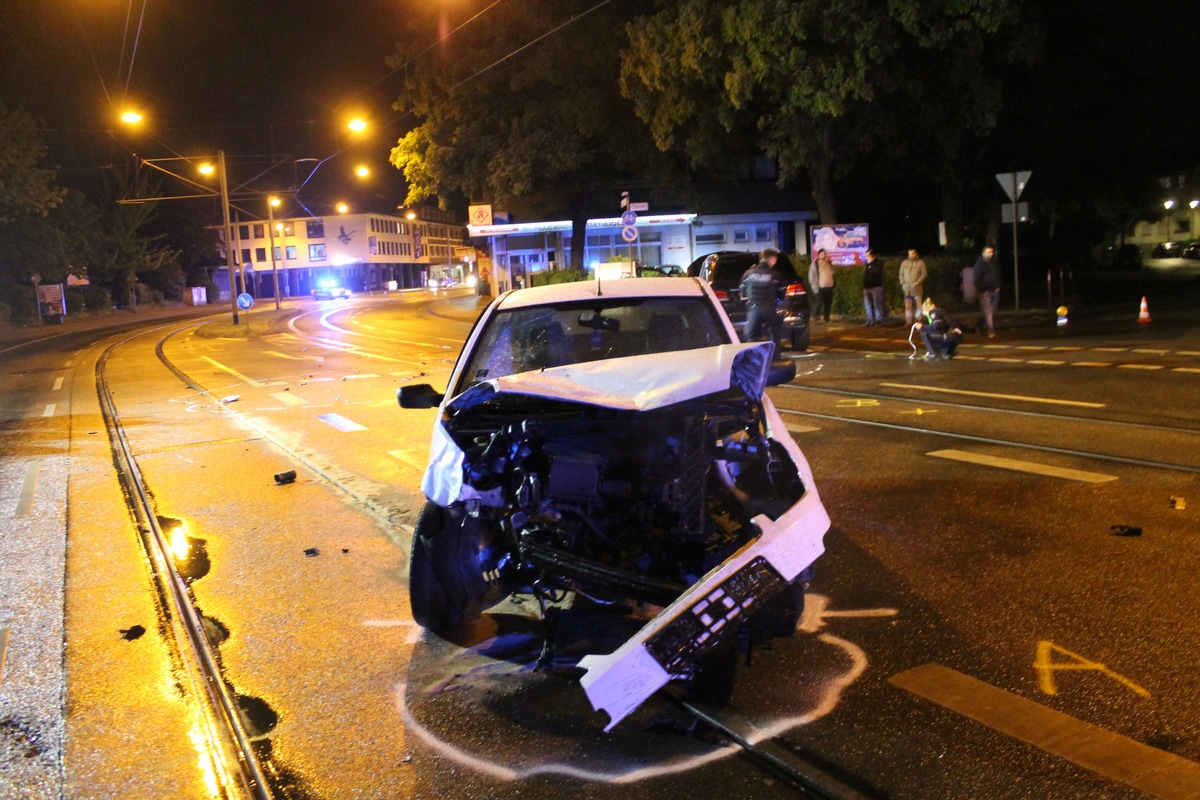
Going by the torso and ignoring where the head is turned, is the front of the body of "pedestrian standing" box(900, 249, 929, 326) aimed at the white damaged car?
yes

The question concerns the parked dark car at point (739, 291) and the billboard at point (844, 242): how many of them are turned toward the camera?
1

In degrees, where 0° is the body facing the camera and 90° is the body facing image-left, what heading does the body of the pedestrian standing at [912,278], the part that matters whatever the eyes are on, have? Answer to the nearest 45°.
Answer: approximately 0°

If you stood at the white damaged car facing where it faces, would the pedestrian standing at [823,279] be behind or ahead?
behind

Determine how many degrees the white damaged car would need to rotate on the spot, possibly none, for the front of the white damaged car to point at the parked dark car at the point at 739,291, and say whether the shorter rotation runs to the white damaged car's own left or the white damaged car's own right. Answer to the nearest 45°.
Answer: approximately 180°

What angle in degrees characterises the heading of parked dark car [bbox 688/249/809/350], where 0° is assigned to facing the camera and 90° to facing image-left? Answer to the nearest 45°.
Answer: approximately 135°

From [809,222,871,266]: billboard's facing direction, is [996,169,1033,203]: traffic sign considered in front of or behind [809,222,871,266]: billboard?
in front

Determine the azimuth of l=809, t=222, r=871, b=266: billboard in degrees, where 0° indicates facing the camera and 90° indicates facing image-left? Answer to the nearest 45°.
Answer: approximately 0°
